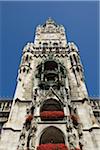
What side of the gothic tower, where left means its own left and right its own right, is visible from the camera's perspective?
front
